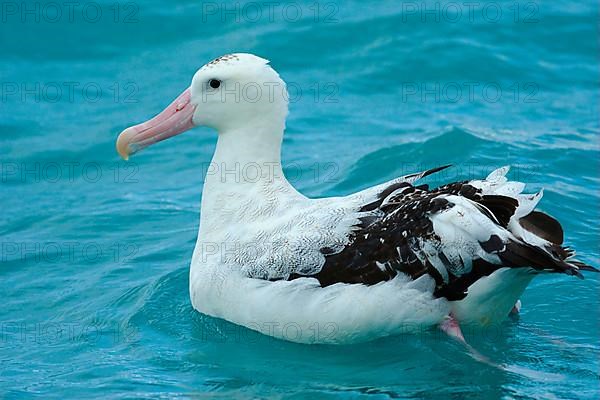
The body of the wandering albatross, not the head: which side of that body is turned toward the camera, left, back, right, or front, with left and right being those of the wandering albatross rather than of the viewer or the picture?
left
